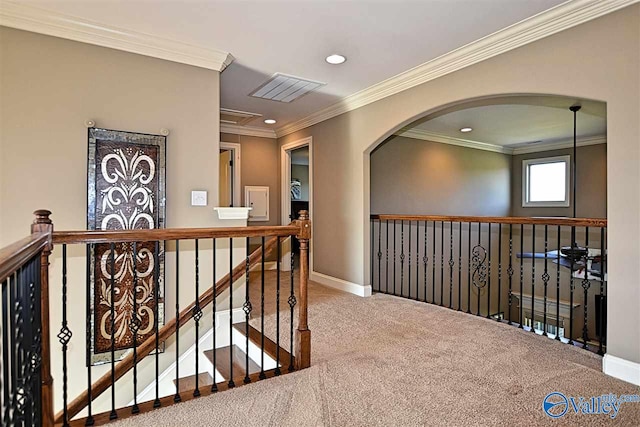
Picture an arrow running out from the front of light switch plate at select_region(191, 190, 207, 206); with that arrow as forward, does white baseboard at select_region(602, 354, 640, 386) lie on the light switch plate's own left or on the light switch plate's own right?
on the light switch plate's own left

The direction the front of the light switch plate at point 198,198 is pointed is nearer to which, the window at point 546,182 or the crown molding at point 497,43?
the crown molding

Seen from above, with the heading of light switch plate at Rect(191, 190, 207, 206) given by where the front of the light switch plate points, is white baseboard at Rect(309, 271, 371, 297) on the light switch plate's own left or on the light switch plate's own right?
on the light switch plate's own left

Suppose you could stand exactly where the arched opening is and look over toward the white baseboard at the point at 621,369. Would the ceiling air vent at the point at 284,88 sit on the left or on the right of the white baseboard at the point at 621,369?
right

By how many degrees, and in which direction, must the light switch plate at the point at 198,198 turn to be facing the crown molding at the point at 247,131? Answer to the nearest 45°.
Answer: approximately 180°

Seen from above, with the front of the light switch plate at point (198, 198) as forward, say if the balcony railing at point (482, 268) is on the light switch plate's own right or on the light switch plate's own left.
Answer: on the light switch plate's own left

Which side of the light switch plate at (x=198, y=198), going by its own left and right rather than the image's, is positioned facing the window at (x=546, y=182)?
left

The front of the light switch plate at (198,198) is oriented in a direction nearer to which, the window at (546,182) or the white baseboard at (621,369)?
the white baseboard

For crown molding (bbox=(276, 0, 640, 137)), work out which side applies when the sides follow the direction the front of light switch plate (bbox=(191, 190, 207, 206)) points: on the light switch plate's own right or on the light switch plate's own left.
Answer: on the light switch plate's own left

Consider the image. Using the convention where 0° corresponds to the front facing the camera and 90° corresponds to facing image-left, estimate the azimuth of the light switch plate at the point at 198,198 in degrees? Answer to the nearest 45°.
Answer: approximately 0°
